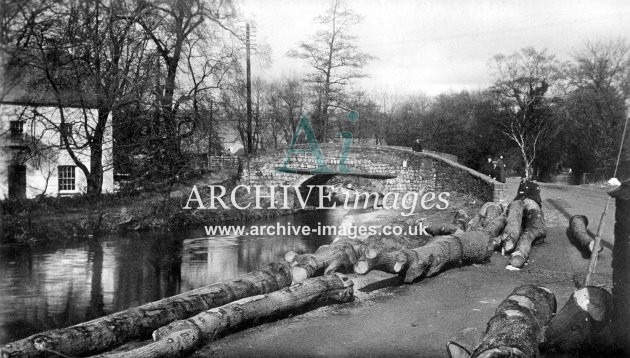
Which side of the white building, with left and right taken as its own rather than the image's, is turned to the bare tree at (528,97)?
left

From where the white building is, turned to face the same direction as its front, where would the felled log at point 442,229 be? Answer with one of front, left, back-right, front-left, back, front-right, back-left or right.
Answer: front-left

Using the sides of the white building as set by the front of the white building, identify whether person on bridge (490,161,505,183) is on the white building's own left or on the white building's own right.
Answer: on the white building's own left

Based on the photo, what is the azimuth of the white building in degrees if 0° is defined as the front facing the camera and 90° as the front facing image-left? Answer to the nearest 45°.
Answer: approximately 0°

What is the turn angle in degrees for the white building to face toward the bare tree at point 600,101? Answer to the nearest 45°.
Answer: approximately 90° to its left

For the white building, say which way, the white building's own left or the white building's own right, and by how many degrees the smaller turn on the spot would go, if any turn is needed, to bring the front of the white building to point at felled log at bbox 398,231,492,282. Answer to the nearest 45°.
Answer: approximately 45° to the white building's own left

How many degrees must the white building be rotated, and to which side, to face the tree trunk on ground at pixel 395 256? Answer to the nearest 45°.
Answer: approximately 45° to its left

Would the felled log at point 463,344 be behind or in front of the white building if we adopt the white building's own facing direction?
in front

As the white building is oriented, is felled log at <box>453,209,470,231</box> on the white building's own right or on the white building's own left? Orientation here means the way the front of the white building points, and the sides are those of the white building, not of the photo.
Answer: on the white building's own left

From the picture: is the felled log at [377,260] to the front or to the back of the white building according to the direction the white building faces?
to the front

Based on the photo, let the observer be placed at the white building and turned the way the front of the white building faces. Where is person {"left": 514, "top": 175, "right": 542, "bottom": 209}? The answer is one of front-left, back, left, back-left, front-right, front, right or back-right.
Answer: front-left

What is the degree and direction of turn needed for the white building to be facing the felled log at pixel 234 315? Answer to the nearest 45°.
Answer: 0° — it already faces it
